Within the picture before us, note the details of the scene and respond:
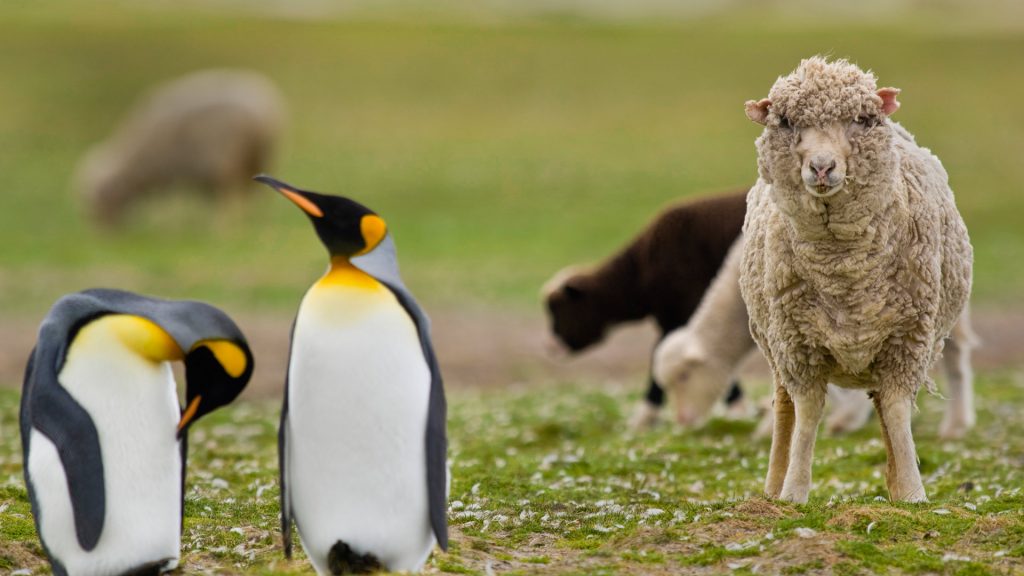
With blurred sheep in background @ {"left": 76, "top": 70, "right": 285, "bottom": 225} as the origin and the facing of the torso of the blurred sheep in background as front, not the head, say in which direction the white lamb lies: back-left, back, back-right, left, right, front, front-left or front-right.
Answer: left

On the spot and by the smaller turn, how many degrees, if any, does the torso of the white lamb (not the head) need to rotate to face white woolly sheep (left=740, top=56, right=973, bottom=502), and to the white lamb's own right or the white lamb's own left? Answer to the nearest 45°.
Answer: approximately 90° to the white lamb's own left

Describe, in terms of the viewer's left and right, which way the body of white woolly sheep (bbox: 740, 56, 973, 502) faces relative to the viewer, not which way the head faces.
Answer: facing the viewer

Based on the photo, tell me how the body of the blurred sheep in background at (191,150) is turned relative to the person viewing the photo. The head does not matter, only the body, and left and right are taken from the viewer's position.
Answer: facing to the left of the viewer

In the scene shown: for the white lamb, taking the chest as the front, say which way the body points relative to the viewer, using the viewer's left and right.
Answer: facing to the left of the viewer

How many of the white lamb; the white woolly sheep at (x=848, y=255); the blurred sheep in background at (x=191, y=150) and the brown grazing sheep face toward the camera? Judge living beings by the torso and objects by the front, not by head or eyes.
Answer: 1

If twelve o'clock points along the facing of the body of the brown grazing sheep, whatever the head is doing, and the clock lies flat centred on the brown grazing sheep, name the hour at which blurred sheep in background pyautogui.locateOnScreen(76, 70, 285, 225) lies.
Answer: The blurred sheep in background is roughly at 2 o'clock from the brown grazing sheep.

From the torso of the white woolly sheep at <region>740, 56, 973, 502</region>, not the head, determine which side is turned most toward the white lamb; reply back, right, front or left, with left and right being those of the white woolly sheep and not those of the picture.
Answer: back

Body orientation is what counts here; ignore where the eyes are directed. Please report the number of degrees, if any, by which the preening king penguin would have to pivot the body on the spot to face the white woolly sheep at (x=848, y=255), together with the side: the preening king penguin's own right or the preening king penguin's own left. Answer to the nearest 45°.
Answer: approximately 45° to the preening king penguin's own left

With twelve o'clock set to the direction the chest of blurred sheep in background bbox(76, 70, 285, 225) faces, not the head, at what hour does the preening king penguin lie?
The preening king penguin is roughly at 9 o'clock from the blurred sheep in background.

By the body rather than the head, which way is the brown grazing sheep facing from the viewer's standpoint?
to the viewer's left

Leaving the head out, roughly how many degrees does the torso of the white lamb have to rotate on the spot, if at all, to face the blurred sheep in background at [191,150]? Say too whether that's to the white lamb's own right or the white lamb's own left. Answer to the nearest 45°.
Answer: approximately 45° to the white lamb's own right

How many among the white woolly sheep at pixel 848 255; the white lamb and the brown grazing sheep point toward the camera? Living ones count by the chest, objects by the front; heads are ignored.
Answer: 1

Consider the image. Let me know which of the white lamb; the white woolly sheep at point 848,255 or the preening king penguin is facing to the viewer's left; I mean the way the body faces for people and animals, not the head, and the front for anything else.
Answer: the white lamb

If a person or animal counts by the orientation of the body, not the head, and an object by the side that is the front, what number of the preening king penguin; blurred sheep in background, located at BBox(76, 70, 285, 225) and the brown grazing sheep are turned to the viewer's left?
2

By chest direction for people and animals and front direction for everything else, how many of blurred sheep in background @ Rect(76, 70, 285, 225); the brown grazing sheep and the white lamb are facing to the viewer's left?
3

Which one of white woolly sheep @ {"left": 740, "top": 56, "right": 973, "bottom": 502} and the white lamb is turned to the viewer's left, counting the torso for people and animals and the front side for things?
the white lamb

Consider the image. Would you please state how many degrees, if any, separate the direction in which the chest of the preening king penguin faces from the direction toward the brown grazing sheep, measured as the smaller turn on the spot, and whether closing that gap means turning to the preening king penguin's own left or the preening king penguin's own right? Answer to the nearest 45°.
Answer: approximately 90° to the preening king penguin's own left

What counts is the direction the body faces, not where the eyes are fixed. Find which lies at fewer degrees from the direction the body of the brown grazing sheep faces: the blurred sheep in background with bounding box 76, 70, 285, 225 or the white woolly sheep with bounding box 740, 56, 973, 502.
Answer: the blurred sheep in background
